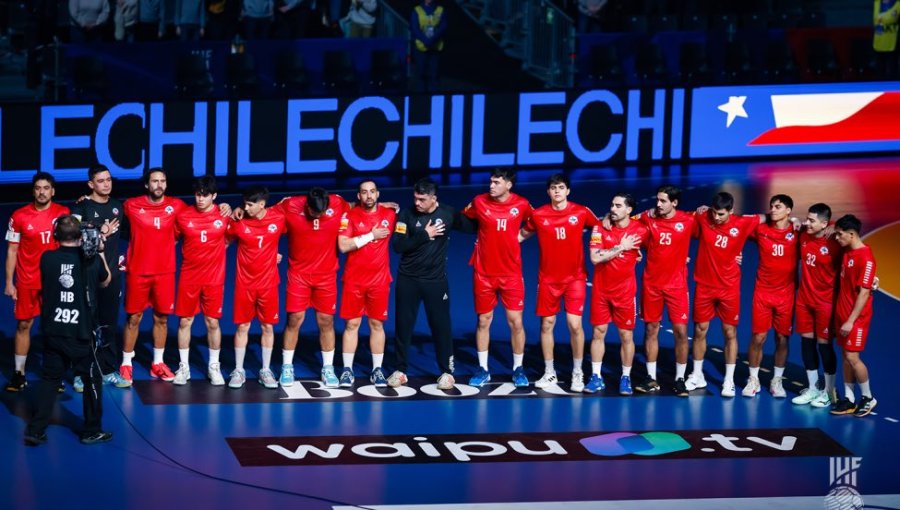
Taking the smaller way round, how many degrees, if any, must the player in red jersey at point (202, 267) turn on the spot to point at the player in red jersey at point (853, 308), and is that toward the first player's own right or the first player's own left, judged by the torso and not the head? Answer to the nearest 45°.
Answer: approximately 90° to the first player's own left

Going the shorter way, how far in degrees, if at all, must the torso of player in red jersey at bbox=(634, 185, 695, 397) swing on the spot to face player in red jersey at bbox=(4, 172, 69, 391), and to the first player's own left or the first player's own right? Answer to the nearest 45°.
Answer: approximately 90° to the first player's own right

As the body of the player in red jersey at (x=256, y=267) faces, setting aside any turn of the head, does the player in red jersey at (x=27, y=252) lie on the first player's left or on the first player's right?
on the first player's right

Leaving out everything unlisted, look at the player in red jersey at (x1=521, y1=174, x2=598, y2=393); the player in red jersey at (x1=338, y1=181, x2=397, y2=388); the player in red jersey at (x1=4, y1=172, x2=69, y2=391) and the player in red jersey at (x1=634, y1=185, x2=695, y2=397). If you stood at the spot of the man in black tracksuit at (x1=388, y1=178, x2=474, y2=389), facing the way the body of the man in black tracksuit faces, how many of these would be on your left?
2

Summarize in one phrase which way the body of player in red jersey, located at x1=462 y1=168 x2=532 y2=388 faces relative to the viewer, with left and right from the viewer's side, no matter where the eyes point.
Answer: facing the viewer

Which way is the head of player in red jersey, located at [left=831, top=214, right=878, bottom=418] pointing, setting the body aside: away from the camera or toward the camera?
toward the camera

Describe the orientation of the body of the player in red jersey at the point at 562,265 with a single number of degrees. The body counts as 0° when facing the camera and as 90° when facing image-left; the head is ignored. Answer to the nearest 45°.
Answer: approximately 0°

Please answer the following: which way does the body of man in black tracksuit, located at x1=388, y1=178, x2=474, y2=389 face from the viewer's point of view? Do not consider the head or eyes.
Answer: toward the camera

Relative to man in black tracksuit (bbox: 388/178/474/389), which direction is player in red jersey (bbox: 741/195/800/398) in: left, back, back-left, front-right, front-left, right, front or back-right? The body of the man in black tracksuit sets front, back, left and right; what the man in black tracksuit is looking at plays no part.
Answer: left

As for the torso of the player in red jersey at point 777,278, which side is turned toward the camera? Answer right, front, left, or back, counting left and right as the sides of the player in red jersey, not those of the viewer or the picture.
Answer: front

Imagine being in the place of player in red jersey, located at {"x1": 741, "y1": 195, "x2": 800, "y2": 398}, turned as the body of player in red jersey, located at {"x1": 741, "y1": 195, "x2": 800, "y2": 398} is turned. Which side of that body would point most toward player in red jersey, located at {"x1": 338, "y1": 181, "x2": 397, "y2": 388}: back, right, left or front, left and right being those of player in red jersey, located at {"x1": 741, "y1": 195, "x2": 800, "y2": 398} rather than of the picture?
right

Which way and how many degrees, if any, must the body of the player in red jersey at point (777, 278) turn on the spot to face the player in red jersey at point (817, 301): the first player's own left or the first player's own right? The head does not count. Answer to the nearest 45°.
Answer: approximately 90° to the first player's own left

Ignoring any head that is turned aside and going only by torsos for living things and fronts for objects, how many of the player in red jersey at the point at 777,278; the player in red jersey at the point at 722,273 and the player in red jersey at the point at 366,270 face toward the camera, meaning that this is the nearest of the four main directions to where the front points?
3

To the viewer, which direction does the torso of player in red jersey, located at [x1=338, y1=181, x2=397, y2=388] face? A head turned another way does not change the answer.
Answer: toward the camera

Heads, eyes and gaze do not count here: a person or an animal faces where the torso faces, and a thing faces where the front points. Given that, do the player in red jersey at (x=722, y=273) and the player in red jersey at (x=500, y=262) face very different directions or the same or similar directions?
same or similar directions

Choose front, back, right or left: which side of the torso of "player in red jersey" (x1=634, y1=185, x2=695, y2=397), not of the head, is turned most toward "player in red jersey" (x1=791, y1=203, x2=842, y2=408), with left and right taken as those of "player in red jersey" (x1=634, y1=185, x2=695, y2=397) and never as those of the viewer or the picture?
left

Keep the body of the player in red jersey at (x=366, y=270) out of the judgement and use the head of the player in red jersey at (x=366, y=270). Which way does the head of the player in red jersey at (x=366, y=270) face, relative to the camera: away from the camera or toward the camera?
toward the camera
